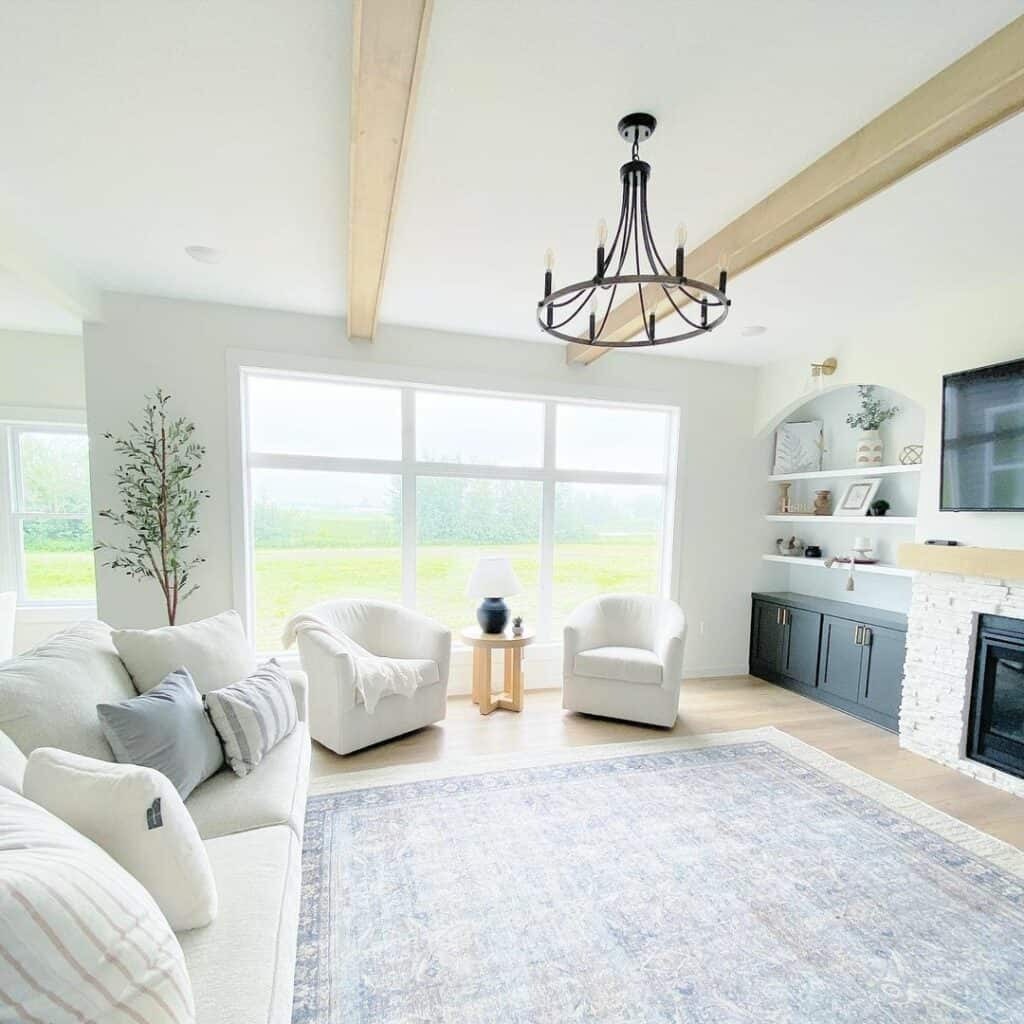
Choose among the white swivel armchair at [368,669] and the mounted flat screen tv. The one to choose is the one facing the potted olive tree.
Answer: the mounted flat screen tv

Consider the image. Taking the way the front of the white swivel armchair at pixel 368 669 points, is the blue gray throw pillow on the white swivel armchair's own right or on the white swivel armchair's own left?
on the white swivel armchair's own right

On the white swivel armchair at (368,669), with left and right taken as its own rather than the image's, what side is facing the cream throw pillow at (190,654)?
right

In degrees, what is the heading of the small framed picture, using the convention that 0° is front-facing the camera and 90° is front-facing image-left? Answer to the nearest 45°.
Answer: approximately 45°

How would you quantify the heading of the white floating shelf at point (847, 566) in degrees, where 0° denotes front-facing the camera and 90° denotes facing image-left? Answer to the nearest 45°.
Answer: approximately 45°

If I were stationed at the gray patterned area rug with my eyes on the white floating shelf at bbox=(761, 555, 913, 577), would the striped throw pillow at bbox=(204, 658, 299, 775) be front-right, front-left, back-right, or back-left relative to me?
back-left

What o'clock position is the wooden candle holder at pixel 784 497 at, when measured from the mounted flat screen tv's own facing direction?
The wooden candle holder is roughly at 3 o'clock from the mounted flat screen tv.
